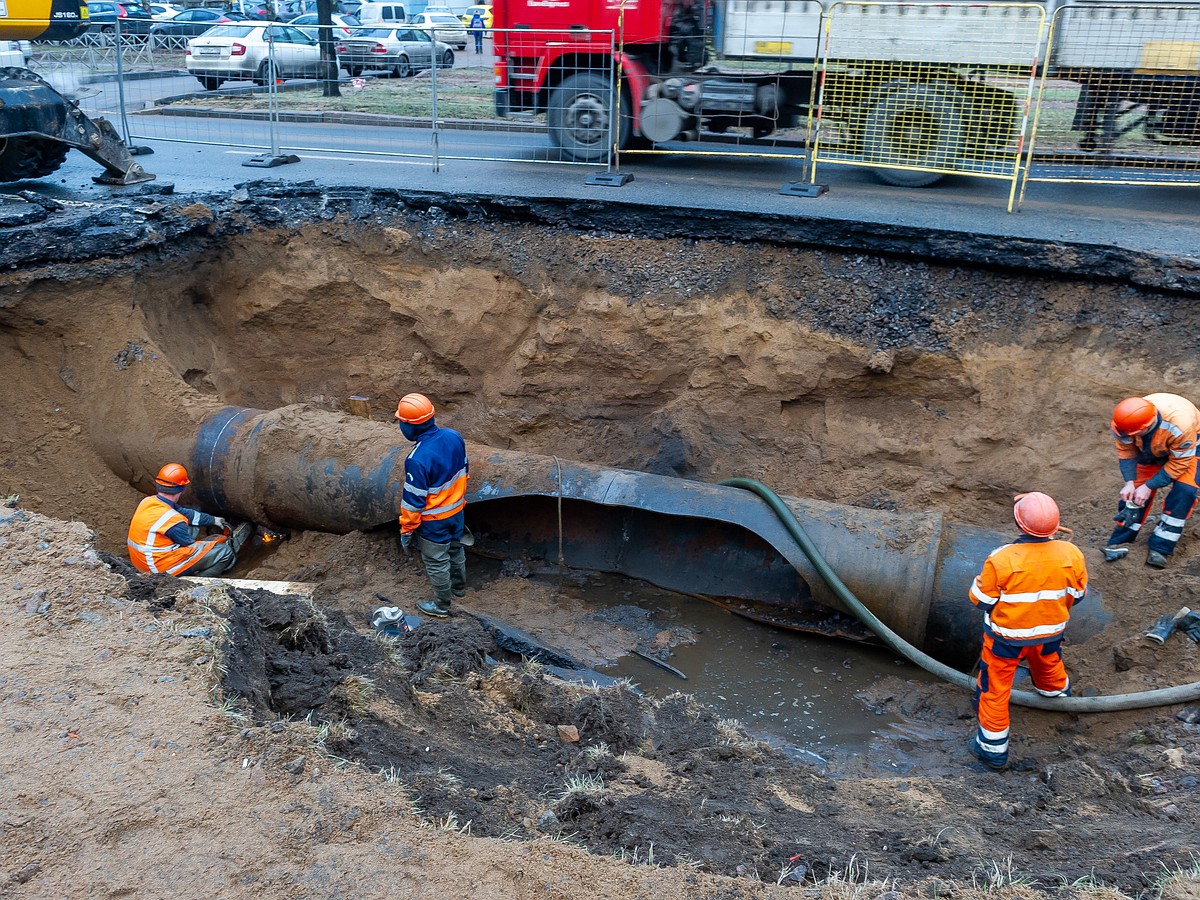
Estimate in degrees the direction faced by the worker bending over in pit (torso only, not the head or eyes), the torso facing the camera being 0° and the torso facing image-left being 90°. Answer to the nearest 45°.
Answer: approximately 45°

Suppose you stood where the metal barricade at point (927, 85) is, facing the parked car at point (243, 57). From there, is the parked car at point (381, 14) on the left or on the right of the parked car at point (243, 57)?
right

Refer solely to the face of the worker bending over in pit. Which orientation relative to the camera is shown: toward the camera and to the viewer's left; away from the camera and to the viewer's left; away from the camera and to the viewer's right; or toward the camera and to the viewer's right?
toward the camera and to the viewer's left

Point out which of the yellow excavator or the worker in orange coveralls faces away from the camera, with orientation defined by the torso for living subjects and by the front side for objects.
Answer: the worker in orange coveralls

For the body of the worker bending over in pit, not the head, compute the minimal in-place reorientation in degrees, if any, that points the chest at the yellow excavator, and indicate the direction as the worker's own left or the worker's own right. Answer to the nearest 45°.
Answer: approximately 45° to the worker's own right

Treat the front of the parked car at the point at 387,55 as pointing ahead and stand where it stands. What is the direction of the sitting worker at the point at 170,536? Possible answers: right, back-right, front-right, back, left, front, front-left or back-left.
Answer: back-right

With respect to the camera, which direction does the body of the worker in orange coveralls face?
away from the camera

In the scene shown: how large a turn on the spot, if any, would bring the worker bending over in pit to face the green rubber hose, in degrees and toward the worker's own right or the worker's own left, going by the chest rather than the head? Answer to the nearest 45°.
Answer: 0° — they already face it

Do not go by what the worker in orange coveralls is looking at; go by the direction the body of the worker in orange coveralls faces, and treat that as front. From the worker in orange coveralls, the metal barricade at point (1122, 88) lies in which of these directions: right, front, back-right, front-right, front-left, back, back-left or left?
front

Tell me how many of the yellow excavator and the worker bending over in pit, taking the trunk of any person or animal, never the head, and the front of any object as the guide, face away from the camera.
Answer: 0

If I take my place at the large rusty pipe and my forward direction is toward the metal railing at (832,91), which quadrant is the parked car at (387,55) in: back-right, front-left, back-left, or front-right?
front-left

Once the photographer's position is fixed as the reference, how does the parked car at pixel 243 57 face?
facing away from the viewer and to the right of the viewer
